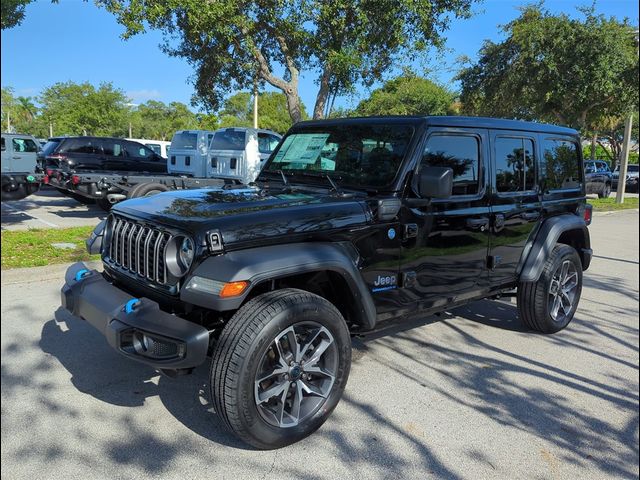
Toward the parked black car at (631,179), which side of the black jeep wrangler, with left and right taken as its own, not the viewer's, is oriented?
back

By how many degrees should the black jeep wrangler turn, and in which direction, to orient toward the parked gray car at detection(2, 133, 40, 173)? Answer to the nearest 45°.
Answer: approximately 90° to its right

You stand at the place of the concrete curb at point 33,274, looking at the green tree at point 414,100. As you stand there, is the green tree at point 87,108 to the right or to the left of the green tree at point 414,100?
left

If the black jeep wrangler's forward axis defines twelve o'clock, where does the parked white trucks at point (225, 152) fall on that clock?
The parked white trucks is roughly at 4 o'clock from the black jeep wrangler.

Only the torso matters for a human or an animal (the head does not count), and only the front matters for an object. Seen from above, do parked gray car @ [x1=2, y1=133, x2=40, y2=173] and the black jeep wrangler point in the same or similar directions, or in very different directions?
very different directions

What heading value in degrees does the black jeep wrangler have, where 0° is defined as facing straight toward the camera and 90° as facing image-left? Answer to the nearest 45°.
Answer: approximately 45°
